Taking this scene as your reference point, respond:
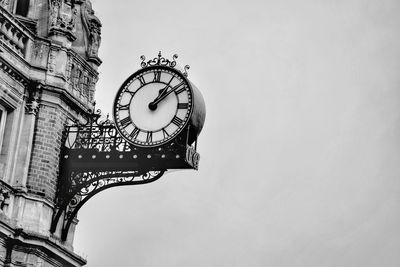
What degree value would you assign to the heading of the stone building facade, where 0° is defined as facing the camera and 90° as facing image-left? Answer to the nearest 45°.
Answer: approximately 315°

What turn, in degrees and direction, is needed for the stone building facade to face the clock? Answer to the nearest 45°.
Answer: approximately 45° to its left
